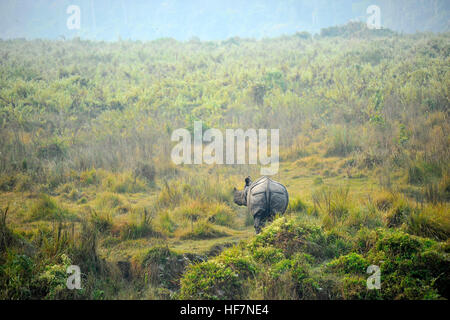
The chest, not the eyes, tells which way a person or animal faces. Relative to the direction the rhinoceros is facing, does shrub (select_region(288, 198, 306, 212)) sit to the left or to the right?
on its right

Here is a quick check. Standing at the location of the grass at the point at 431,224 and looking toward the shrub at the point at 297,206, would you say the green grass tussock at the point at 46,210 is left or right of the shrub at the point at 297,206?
left

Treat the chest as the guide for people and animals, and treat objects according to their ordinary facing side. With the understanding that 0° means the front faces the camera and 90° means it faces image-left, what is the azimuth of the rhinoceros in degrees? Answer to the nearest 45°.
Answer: approximately 135°

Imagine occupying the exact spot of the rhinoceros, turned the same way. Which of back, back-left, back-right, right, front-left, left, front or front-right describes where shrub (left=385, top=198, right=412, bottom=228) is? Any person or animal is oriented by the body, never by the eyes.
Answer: back-right

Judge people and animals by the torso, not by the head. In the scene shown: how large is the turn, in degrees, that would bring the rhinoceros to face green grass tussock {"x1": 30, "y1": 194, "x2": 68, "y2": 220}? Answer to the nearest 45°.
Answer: approximately 45° to its left

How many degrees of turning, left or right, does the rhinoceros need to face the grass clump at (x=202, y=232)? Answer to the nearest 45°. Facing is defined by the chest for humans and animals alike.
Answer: approximately 45° to its left
